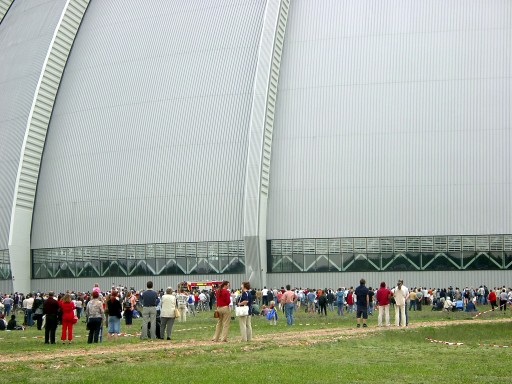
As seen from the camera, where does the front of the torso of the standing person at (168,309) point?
away from the camera

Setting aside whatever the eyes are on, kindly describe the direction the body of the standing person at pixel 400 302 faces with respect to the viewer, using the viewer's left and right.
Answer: facing away from the viewer

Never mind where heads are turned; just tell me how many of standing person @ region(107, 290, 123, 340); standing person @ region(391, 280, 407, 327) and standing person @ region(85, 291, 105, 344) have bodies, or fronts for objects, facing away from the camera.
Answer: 3

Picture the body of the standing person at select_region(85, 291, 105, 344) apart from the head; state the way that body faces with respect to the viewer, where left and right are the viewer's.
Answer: facing away from the viewer

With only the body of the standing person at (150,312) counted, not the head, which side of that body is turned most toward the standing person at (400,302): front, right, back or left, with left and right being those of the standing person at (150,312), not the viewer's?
right

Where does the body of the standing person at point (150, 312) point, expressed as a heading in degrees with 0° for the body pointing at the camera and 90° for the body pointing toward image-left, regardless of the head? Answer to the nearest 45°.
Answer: approximately 180°

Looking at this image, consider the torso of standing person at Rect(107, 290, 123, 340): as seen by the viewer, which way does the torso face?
away from the camera

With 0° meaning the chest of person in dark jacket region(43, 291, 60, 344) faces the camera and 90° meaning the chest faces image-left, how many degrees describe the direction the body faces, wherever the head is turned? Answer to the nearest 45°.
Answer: approximately 180°
